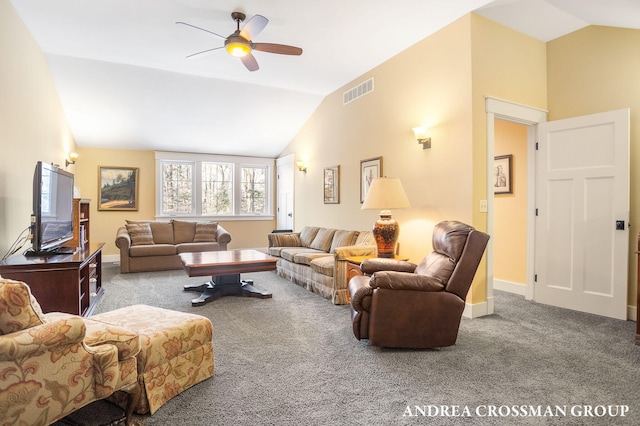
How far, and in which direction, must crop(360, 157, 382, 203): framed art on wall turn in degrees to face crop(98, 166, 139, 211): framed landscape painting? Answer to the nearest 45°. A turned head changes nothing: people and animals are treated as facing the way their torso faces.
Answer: approximately 45° to its right

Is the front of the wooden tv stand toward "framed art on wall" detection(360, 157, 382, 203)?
yes

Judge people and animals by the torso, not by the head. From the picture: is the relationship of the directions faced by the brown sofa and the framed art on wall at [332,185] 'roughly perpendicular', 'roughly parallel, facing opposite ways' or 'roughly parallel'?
roughly perpendicular

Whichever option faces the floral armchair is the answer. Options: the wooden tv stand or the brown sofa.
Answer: the brown sofa

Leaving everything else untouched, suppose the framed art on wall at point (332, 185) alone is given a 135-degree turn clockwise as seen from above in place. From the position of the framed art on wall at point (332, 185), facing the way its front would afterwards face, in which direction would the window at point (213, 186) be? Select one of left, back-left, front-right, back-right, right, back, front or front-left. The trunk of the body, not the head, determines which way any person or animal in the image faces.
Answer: front-left

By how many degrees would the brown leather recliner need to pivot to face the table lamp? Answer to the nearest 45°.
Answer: approximately 90° to its right

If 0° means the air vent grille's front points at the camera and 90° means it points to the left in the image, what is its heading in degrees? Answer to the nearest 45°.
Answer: approximately 45°

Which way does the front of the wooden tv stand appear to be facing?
to the viewer's right
